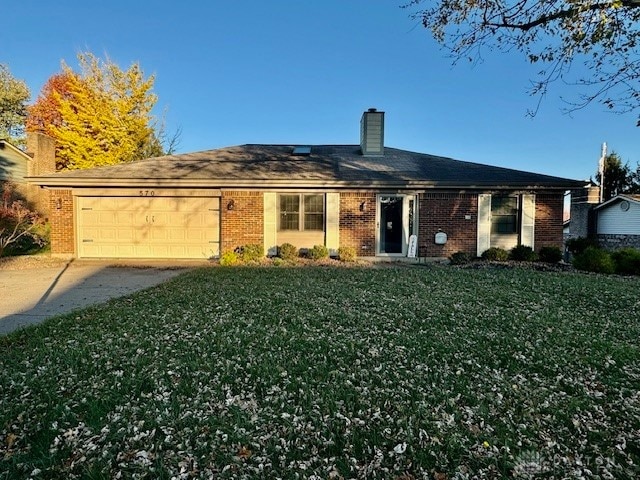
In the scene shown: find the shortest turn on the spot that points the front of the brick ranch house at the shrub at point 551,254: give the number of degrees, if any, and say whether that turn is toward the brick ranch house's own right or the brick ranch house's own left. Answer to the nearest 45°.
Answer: approximately 90° to the brick ranch house's own left

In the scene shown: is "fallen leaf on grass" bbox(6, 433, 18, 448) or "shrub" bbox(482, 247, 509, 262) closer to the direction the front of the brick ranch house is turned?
the fallen leaf on grass

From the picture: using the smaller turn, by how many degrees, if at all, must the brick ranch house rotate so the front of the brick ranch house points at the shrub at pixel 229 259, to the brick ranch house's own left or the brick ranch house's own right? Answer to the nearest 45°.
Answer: approximately 45° to the brick ranch house's own right

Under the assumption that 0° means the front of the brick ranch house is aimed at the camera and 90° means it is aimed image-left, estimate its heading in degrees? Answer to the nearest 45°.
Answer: approximately 0°

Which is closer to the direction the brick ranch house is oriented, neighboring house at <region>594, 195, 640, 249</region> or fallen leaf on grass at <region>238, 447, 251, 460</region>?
the fallen leaf on grass

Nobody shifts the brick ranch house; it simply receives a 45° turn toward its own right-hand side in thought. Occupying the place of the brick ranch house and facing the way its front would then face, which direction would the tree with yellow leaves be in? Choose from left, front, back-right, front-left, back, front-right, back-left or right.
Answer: right

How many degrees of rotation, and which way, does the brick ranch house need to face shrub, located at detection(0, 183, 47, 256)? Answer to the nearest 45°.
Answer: approximately 90° to its right

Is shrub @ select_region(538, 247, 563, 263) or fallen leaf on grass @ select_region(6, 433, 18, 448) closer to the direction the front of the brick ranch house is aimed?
the fallen leaf on grass

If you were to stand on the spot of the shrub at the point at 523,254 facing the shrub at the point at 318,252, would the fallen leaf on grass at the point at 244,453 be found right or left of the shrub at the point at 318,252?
left

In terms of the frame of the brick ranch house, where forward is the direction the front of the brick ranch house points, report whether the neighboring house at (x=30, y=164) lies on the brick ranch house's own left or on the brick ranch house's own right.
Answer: on the brick ranch house's own right

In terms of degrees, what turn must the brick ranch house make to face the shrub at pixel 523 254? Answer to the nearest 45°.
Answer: approximately 90° to its left

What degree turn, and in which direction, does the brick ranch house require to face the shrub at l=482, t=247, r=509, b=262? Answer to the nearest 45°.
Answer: approximately 90° to its left

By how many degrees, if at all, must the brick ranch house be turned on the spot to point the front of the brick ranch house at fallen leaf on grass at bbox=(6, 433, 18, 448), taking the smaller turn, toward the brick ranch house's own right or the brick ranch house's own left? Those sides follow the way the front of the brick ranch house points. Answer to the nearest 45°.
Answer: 0° — it already faces it
